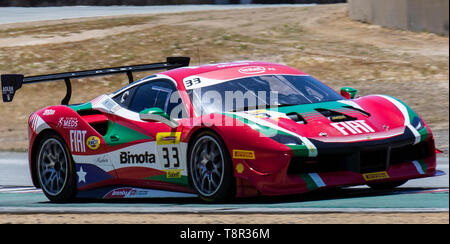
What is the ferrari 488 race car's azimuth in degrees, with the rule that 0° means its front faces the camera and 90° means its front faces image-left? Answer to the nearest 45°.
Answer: approximately 315°
